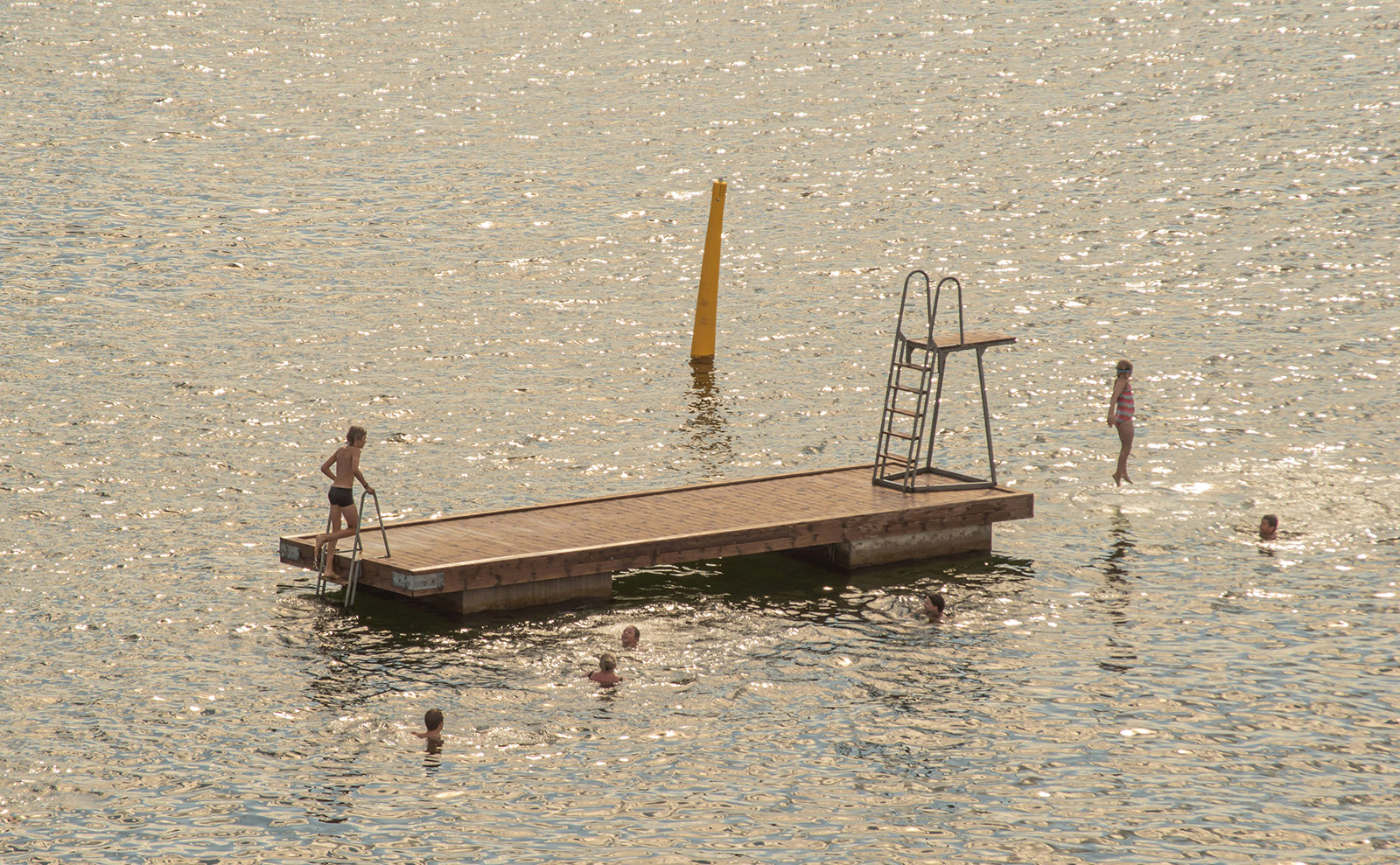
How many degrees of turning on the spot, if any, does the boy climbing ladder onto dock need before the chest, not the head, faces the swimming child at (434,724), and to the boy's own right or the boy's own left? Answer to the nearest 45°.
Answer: approximately 135° to the boy's own right

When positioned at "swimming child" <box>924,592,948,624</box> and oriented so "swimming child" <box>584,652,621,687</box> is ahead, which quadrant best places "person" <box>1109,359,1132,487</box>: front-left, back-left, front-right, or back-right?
back-right

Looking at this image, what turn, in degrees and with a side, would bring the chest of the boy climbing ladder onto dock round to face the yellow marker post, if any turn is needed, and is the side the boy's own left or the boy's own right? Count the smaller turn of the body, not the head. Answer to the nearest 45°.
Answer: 0° — they already face it

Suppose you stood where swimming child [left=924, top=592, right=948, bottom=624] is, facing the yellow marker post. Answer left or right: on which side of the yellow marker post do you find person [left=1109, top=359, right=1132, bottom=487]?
right

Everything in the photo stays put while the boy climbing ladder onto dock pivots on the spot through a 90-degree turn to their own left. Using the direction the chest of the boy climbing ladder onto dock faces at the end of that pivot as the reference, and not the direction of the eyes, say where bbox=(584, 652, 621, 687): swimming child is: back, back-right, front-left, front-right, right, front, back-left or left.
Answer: back

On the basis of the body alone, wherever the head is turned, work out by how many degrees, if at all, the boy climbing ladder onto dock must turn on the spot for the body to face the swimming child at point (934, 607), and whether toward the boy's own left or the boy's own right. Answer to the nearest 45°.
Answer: approximately 45° to the boy's own right

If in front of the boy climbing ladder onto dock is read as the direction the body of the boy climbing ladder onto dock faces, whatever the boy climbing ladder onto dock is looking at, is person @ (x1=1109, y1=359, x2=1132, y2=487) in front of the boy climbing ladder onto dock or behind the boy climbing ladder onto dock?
in front

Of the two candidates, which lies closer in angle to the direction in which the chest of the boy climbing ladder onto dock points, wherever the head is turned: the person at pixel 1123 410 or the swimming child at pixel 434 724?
the person

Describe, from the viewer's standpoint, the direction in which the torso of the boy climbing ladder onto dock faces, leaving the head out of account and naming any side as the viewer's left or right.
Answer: facing away from the viewer and to the right of the viewer
